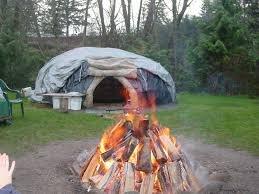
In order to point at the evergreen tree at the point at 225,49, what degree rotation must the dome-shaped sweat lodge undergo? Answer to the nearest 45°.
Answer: approximately 135° to its left

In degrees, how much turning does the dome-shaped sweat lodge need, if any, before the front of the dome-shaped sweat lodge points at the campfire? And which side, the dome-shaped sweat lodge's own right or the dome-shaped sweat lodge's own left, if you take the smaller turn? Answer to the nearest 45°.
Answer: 0° — it already faces it

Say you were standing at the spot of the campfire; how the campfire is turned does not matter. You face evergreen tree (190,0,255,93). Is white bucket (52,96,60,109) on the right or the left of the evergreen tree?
left

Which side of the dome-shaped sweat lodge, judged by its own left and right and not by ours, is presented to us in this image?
front

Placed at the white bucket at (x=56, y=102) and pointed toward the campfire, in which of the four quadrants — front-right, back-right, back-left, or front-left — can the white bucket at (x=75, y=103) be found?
front-left

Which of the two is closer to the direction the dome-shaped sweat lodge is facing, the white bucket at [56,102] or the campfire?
the campfire
